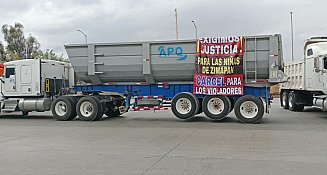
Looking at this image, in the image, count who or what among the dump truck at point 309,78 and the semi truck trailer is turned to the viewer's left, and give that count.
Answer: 1

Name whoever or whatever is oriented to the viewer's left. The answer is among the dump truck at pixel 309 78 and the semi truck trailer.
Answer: the semi truck trailer

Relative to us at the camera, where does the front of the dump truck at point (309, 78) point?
facing the viewer and to the right of the viewer

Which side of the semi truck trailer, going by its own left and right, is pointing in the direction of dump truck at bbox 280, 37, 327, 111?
back

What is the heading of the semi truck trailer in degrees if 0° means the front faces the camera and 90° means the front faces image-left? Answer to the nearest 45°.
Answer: approximately 90°
